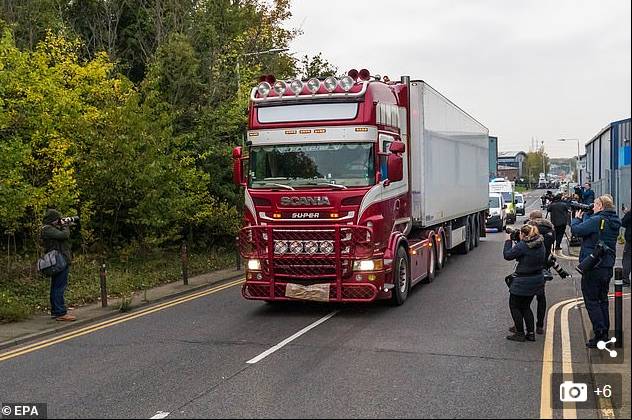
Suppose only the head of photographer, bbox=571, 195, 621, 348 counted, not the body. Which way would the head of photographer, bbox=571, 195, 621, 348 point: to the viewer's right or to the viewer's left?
to the viewer's left

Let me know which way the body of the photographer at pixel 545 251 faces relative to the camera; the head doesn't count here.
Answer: to the viewer's left

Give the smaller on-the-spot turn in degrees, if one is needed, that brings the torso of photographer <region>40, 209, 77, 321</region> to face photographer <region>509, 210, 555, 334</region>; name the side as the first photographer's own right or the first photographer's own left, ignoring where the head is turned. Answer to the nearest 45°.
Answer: approximately 45° to the first photographer's own right

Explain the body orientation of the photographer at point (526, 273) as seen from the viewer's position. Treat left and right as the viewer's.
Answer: facing away from the viewer and to the left of the viewer

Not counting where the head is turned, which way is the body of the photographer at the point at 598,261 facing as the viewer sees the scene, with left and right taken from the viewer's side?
facing away from the viewer and to the left of the viewer

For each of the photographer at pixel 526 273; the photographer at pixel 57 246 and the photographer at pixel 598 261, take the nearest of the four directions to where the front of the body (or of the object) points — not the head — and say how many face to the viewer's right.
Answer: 1

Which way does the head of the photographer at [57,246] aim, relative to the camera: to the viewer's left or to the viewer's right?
to the viewer's right

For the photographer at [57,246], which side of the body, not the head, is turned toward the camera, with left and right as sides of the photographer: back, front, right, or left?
right

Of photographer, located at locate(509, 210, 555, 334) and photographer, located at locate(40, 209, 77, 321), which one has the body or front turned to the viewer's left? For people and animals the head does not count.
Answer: photographer, located at locate(509, 210, 555, 334)

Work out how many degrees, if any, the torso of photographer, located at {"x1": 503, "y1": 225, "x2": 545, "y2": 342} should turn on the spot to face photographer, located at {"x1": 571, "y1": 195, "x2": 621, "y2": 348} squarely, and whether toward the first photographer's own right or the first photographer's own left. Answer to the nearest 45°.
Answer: approximately 135° to the first photographer's own right

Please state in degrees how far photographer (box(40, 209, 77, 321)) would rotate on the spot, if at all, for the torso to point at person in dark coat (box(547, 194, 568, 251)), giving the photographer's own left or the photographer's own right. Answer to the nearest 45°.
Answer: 0° — they already face them

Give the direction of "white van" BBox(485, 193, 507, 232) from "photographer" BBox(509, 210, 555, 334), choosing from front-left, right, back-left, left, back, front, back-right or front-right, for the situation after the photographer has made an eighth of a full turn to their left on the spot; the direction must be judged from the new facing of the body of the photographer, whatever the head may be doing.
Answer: back-right

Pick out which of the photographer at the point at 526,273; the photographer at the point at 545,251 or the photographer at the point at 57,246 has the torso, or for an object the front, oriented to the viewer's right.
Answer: the photographer at the point at 57,246
